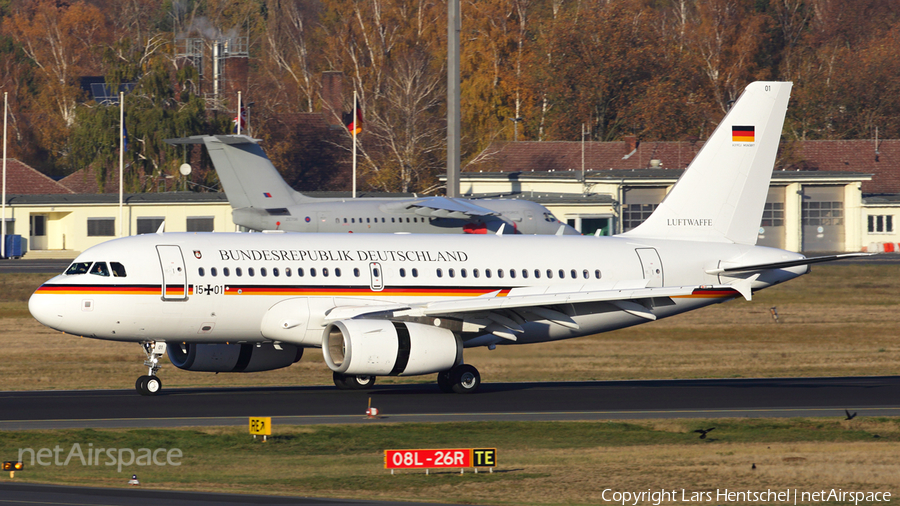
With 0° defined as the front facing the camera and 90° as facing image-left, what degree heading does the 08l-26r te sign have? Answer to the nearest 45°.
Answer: approximately 0°

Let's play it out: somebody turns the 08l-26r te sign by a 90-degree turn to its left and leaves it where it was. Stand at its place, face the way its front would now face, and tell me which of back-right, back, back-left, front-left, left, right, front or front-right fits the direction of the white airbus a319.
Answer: left
